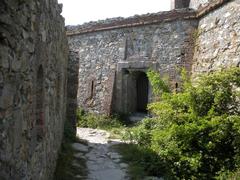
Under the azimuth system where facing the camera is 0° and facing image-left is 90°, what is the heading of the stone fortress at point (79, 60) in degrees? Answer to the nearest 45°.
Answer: approximately 0°
